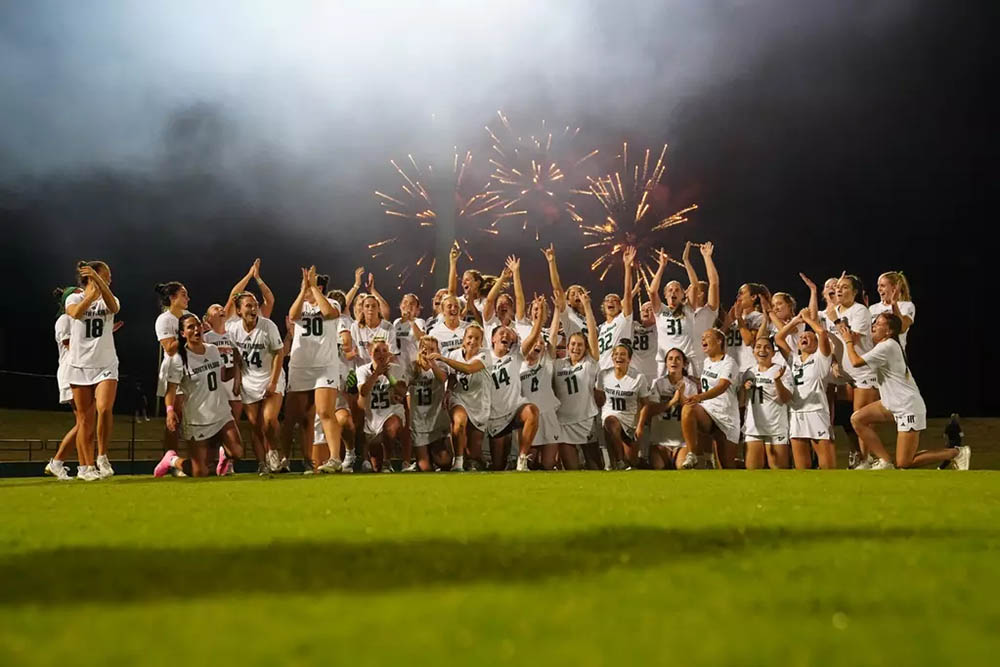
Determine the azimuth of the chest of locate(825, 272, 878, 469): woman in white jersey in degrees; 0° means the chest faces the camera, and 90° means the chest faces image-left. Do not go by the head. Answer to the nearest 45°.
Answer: approximately 45°

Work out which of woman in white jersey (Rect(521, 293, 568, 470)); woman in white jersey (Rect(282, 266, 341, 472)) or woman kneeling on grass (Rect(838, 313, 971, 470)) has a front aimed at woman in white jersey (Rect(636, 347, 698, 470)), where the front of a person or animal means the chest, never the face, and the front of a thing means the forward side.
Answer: the woman kneeling on grass

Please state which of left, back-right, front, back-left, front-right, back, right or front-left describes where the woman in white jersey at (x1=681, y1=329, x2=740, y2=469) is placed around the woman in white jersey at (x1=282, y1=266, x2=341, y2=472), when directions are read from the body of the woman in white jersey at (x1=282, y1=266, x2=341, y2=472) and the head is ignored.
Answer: left

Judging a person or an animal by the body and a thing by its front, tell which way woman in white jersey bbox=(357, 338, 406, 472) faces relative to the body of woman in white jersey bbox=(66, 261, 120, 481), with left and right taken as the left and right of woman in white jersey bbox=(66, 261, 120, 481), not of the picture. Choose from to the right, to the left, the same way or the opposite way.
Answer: the same way

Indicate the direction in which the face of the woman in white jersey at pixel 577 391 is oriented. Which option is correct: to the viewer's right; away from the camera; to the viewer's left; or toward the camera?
toward the camera

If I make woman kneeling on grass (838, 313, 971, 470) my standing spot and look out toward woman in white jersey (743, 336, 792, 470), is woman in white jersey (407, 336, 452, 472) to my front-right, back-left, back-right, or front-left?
front-left

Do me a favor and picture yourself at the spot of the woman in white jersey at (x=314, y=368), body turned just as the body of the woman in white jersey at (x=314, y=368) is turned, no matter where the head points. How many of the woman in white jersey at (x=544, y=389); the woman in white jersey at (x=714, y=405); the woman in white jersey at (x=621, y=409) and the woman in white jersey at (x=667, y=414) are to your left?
4

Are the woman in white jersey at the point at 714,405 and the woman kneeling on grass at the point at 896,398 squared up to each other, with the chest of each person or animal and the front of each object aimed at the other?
no

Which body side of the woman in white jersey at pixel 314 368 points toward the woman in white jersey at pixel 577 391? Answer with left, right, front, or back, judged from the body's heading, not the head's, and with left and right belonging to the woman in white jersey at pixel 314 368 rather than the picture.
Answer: left

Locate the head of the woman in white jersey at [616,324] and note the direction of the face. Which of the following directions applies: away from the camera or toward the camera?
toward the camera

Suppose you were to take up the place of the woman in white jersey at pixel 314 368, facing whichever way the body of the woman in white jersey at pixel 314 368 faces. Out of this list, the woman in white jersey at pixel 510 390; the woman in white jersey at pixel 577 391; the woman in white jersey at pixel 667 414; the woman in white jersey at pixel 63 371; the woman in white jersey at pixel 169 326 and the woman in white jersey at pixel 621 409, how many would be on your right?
2

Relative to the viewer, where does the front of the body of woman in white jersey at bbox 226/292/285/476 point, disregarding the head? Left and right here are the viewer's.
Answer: facing the viewer

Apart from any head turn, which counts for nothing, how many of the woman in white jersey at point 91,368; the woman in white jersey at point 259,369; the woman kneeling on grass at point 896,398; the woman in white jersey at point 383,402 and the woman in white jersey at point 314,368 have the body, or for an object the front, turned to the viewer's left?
1

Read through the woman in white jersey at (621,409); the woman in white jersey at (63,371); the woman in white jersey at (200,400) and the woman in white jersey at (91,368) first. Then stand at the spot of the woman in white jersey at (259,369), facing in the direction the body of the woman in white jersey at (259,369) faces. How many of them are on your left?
1

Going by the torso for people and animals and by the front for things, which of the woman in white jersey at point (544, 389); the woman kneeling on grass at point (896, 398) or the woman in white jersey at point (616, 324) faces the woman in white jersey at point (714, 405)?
the woman kneeling on grass

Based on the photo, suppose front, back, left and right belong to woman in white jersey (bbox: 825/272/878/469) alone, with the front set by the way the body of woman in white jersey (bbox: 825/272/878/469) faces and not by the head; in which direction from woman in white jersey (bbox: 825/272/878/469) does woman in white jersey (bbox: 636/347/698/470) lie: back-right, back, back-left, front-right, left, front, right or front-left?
front-right

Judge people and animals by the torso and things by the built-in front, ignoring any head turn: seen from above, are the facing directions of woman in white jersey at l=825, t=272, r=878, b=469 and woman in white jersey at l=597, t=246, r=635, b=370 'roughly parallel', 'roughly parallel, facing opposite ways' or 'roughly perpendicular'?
roughly parallel

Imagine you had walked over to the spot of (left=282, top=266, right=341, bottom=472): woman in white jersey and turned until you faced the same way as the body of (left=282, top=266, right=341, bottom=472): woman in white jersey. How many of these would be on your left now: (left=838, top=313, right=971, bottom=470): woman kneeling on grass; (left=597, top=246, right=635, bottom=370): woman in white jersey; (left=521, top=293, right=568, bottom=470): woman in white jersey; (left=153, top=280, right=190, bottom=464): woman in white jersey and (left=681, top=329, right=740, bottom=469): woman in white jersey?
4

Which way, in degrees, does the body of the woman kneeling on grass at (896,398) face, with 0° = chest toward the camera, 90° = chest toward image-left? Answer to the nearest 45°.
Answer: approximately 90°

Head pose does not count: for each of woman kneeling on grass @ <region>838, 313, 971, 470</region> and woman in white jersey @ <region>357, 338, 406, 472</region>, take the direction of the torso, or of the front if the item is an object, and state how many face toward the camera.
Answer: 1

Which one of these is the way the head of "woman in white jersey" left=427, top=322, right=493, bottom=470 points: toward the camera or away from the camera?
toward the camera

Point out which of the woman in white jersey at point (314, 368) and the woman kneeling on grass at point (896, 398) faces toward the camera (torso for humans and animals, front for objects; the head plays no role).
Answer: the woman in white jersey

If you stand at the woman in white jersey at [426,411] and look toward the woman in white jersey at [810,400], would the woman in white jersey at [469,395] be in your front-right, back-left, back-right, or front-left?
front-right
